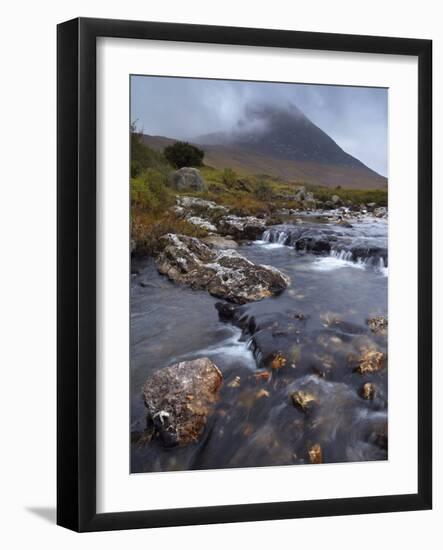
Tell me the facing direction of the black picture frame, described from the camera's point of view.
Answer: facing the viewer and to the right of the viewer
